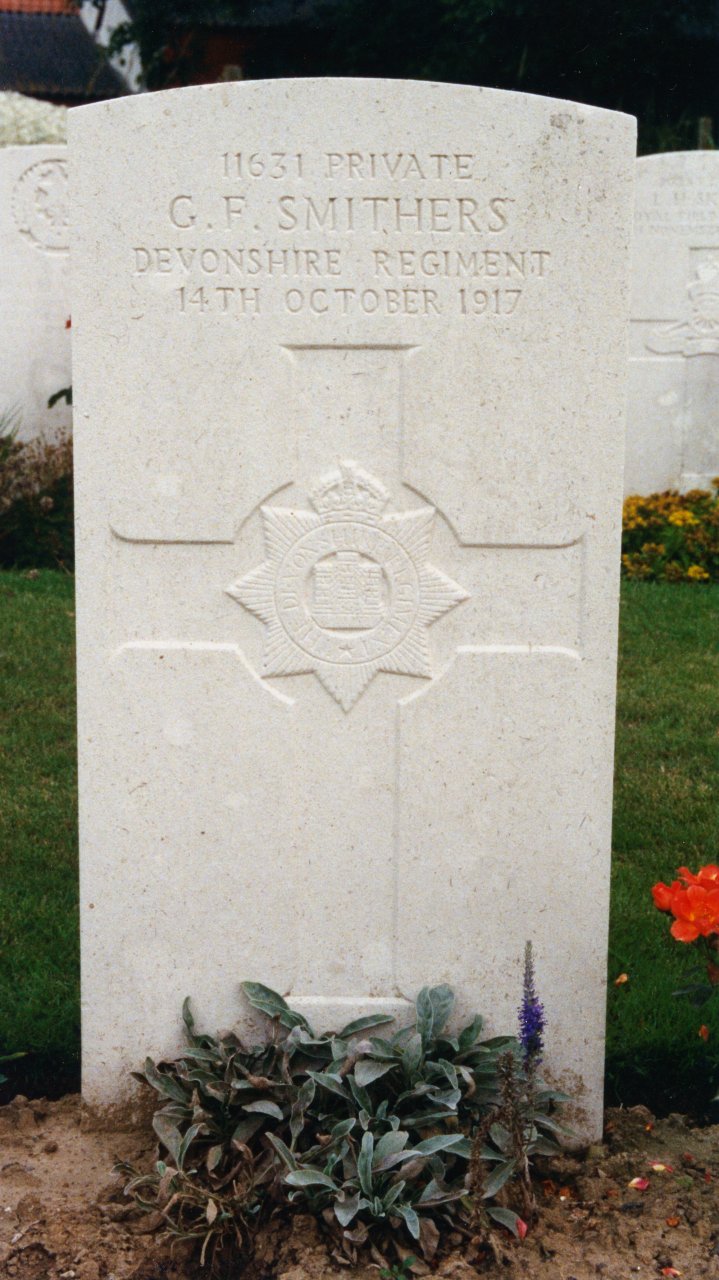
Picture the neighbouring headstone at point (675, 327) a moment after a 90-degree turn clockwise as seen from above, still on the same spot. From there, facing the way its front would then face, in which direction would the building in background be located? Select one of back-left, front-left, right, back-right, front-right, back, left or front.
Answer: front-right

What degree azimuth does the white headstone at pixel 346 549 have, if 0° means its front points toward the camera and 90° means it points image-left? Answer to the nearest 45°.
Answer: approximately 0°

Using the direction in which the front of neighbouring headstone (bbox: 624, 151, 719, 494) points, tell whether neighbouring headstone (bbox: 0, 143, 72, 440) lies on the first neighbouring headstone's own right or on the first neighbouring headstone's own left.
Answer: on the first neighbouring headstone's own right

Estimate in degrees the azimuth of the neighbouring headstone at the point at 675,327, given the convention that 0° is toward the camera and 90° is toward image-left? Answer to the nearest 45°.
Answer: approximately 0°

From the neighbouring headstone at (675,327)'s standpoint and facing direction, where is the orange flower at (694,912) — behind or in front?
in front

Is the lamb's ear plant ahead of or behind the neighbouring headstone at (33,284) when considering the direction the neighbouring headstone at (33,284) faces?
ahead
